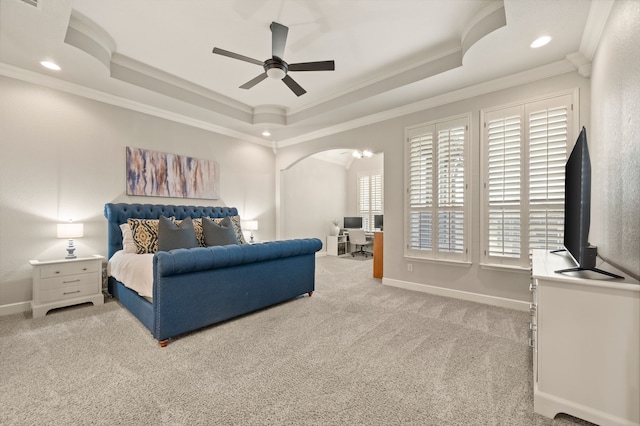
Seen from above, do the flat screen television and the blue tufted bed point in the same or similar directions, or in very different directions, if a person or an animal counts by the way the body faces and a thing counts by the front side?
very different directions

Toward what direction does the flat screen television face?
to the viewer's left

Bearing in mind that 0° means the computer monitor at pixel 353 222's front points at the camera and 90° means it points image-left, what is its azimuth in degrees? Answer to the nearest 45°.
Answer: approximately 0°

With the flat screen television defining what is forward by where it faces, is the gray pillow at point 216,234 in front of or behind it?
in front

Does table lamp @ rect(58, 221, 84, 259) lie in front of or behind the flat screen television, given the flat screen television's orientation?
in front

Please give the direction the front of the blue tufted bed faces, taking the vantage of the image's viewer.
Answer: facing the viewer and to the right of the viewer

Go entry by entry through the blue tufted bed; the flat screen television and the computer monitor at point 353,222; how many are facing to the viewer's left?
1

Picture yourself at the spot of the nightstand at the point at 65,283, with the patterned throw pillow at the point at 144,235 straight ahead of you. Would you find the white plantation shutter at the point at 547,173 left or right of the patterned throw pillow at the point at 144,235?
right

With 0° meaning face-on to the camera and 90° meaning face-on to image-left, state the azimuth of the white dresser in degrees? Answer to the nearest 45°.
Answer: approximately 90°

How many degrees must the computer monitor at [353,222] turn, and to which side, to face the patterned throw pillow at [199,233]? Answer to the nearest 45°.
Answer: approximately 45° to its right

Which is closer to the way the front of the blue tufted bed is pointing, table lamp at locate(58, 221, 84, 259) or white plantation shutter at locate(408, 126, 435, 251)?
the white plantation shutter

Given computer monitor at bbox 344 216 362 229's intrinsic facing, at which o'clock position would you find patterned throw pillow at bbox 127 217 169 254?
The patterned throw pillow is roughly at 1 o'clock from the computer monitor.
